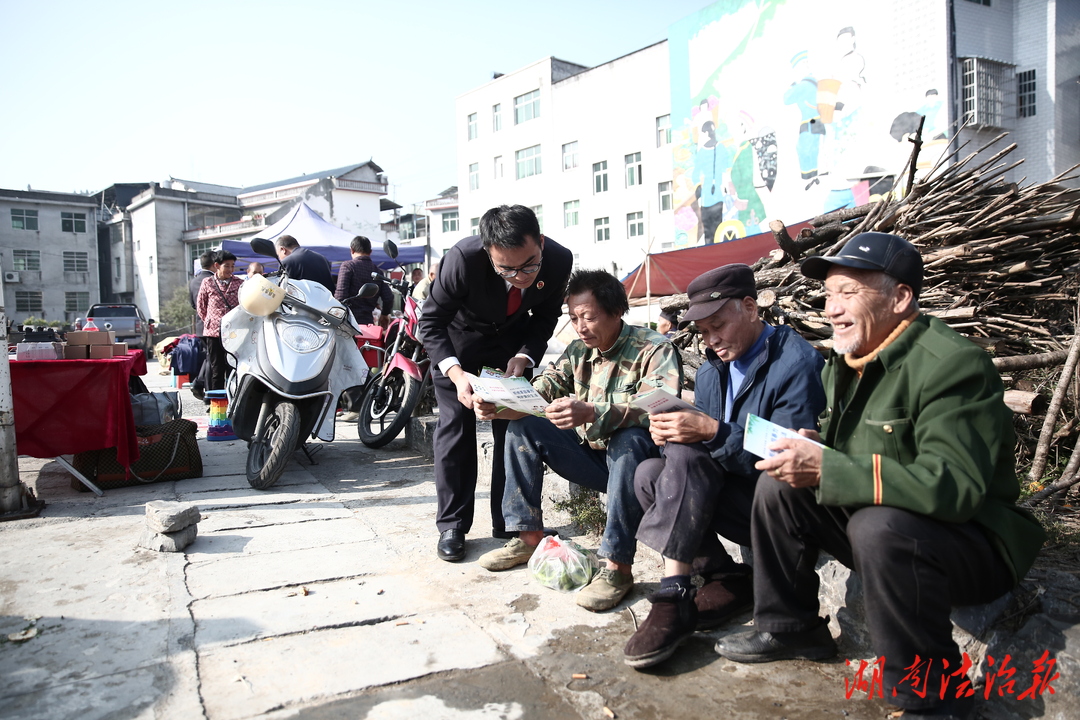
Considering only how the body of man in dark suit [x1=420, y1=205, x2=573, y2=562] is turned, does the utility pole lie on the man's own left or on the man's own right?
on the man's own right

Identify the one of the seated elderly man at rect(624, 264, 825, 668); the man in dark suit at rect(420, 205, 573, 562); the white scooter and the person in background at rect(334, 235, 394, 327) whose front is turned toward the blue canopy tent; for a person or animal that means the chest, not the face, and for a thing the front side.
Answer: the person in background

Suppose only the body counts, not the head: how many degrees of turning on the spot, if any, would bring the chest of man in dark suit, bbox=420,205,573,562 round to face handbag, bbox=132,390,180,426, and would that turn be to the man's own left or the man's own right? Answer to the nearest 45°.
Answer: approximately 135° to the man's own right

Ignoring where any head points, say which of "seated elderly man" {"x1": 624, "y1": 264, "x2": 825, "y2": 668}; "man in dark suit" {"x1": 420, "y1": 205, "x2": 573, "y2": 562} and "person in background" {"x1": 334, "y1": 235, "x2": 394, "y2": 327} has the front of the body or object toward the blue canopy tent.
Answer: the person in background

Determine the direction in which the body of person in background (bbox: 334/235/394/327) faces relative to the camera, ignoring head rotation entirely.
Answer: away from the camera

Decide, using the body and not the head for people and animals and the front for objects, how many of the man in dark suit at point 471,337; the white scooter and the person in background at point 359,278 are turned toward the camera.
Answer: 2

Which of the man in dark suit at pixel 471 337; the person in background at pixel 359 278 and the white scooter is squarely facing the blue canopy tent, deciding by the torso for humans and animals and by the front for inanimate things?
the person in background

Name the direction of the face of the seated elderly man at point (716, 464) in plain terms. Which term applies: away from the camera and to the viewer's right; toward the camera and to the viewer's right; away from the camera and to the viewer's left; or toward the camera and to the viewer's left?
toward the camera and to the viewer's left

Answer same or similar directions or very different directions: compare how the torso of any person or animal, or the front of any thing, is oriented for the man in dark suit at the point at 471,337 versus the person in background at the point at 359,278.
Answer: very different directions

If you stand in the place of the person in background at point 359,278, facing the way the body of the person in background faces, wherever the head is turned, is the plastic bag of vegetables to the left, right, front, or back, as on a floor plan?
back

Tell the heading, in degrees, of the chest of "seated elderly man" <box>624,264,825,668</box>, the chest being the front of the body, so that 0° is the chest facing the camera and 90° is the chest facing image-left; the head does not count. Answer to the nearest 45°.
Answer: approximately 45°

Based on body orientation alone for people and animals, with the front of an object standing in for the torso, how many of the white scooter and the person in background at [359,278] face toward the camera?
1

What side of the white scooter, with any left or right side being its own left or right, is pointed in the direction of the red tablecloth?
right

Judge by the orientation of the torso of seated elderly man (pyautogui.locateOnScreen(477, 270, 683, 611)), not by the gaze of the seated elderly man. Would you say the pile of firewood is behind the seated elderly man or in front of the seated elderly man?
behind

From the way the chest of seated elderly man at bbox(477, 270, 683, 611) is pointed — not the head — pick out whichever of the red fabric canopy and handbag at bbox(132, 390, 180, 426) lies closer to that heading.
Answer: the handbag
